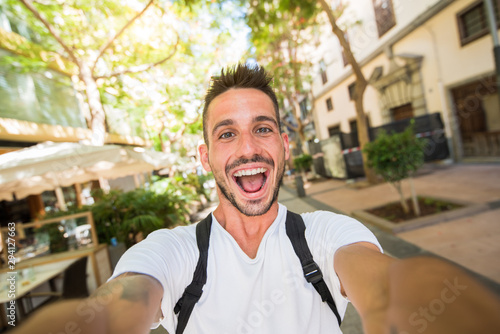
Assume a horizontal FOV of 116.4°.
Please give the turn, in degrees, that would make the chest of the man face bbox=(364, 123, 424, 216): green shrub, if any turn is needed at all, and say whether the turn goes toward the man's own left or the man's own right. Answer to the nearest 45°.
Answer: approximately 135° to the man's own left

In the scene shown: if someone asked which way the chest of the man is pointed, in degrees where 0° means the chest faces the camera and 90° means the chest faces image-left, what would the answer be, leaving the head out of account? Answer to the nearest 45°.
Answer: approximately 0°

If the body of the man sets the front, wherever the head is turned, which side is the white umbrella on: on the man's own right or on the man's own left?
on the man's own right

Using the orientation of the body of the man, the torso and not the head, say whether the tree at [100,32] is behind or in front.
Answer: behind

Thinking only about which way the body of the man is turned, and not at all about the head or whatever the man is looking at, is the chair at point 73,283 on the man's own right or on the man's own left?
on the man's own right

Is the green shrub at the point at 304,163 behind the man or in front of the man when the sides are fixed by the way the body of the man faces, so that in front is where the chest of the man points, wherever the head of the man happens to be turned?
behind

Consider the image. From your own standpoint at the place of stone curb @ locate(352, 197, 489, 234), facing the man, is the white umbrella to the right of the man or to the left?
right
